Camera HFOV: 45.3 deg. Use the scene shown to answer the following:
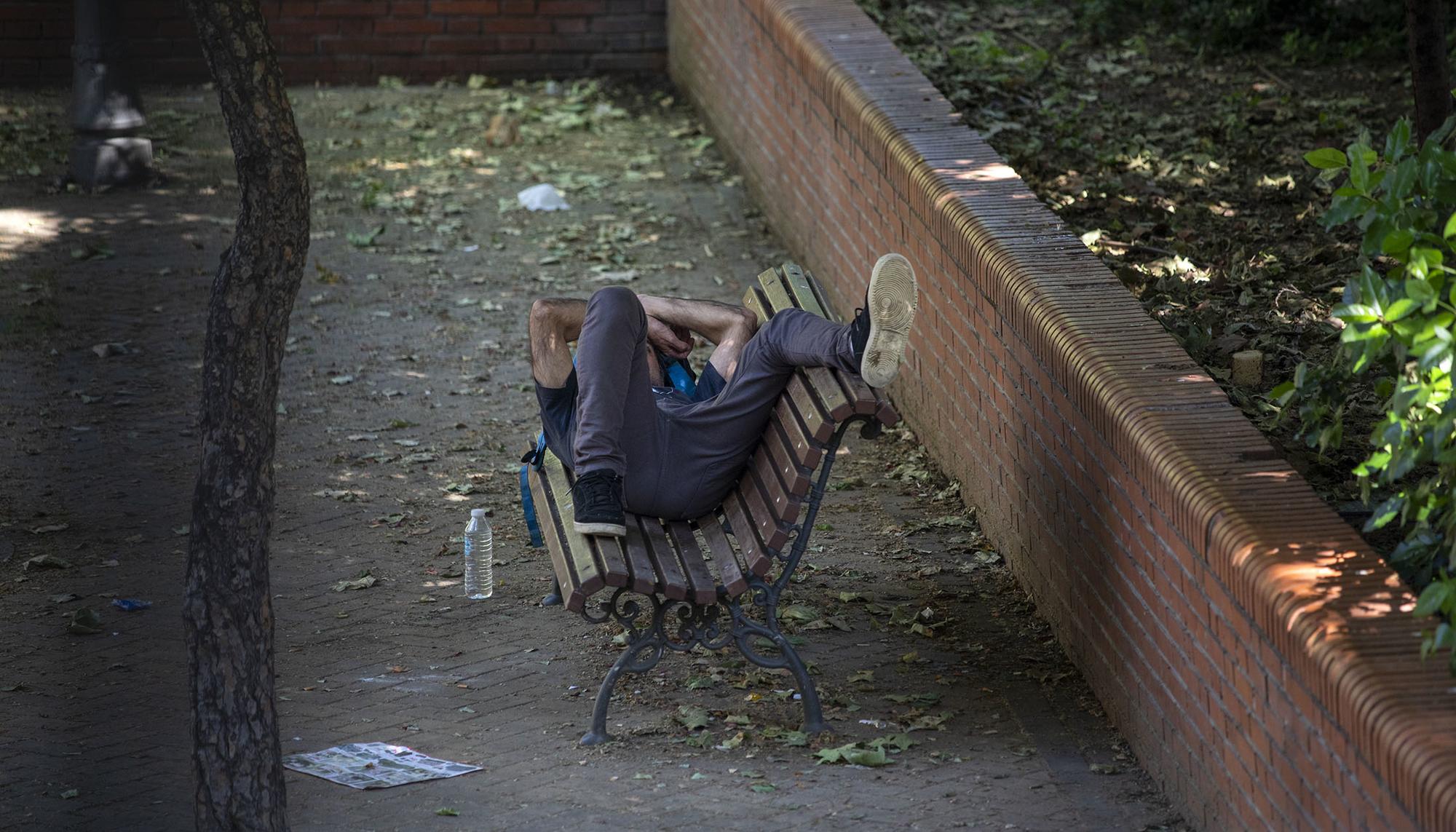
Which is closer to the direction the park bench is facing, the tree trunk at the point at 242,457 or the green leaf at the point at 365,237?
the tree trunk

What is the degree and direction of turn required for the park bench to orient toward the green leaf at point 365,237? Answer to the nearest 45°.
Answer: approximately 90° to its right

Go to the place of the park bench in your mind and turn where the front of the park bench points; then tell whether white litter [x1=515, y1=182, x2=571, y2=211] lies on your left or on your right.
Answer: on your right

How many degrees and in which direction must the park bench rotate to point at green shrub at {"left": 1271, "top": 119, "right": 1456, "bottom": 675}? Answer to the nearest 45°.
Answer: approximately 135° to its left

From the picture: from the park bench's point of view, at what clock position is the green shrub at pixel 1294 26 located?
The green shrub is roughly at 4 o'clock from the park bench.

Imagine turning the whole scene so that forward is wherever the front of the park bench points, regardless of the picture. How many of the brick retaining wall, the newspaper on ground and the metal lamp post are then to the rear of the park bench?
1

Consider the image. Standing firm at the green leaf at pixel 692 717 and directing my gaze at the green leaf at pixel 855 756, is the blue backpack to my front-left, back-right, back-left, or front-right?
back-left

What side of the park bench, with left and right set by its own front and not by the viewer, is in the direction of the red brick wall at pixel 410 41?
right

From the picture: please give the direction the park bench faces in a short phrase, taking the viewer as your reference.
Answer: facing to the left of the viewer

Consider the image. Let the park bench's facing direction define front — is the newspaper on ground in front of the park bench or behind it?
in front

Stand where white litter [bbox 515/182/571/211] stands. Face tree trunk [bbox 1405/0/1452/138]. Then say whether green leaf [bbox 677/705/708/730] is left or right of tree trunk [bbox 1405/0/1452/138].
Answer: right
